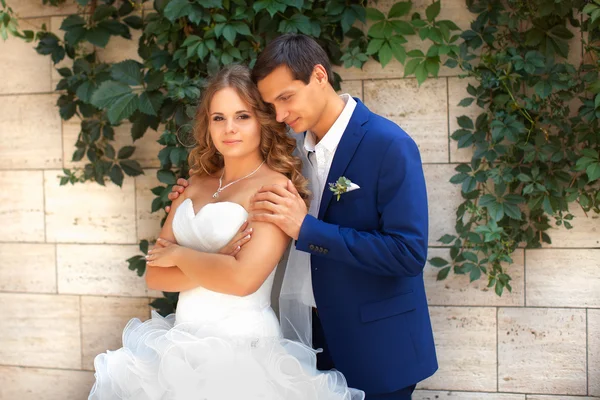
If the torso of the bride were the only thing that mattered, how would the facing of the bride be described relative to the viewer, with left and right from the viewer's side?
facing the viewer and to the left of the viewer

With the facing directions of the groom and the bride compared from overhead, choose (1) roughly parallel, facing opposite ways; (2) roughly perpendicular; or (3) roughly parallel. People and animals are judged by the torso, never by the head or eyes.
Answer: roughly parallel

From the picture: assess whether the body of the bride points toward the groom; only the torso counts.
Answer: no

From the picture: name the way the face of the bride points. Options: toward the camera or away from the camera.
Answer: toward the camera

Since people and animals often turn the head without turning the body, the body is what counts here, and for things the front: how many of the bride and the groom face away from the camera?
0

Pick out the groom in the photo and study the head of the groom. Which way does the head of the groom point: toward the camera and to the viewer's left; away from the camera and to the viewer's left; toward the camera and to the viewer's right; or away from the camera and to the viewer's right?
toward the camera and to the viewer's left
